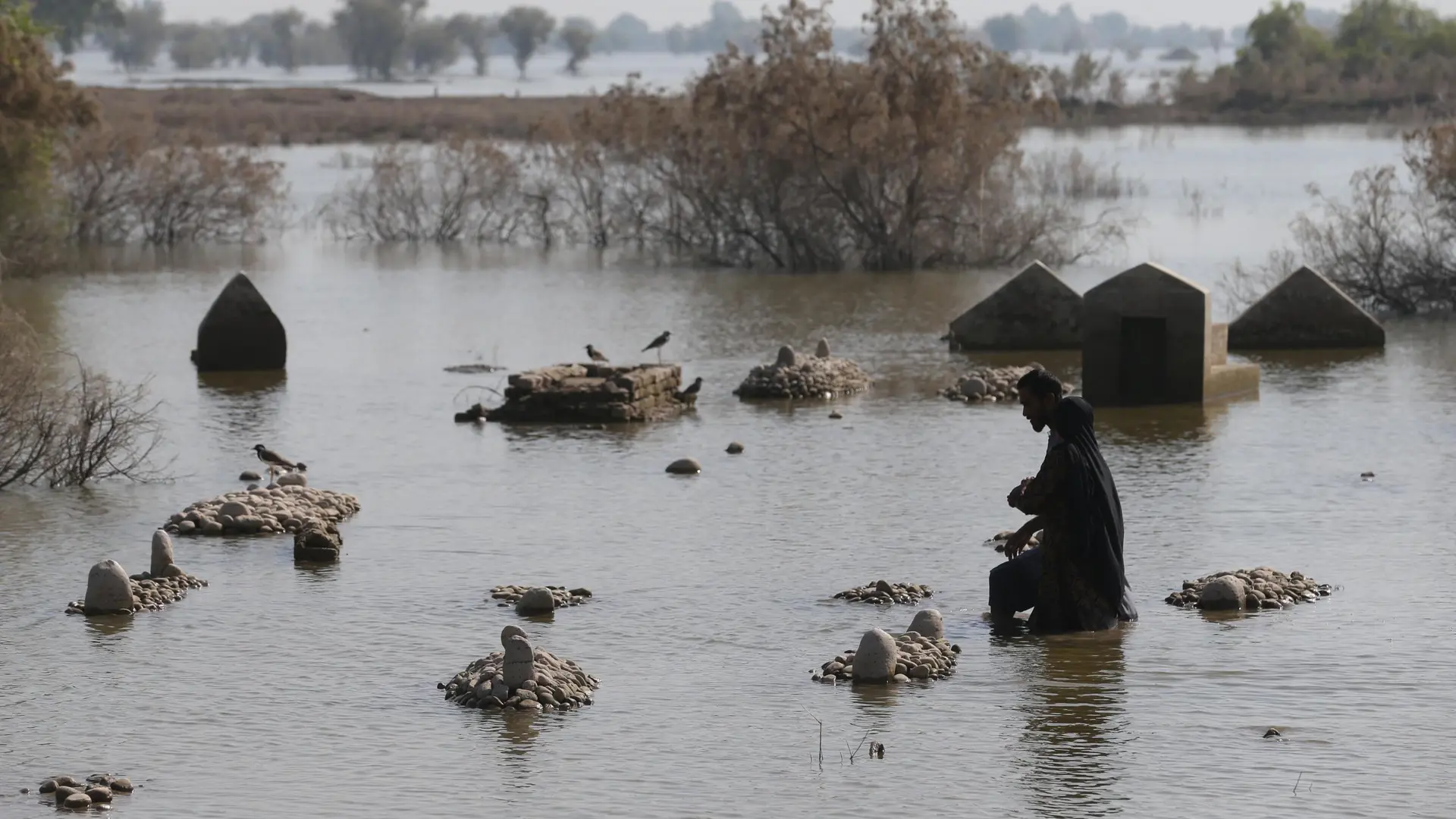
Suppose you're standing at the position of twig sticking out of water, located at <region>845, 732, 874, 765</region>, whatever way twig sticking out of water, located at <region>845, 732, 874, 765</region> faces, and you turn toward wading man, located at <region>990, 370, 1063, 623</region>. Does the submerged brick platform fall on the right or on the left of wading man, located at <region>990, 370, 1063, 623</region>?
left

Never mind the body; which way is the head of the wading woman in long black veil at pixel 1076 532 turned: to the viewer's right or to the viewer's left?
to the viewer's left

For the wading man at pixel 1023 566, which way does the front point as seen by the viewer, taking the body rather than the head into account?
to the viewer's left

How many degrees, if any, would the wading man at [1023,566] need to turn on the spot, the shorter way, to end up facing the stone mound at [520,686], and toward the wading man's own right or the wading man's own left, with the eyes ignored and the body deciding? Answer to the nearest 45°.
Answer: approximately 45° to the wading man's own left

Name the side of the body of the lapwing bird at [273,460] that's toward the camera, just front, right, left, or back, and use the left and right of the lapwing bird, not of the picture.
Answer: left

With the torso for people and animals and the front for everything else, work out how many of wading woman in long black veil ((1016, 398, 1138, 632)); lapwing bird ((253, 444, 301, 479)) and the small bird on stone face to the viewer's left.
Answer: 2

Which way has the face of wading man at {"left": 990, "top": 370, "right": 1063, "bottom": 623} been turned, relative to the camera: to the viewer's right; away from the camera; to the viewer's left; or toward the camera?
to the viewer's left

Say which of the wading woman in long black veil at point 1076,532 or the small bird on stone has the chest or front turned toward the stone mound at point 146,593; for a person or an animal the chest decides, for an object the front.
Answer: the wading woman in long black veil

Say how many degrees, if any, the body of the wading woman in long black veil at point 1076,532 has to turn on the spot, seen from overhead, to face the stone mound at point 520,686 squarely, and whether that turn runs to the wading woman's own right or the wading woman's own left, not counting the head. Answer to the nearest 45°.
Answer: approximately 45° to the wading woman's own left

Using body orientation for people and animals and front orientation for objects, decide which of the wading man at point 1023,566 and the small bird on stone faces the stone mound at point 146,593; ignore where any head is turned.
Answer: the wading man

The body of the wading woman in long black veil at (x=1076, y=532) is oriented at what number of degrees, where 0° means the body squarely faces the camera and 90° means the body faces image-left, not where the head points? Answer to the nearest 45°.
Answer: approximately 90°
